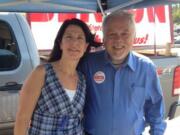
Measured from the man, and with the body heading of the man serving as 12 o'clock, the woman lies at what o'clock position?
The woman is roughly at 2 o'clock from the man.

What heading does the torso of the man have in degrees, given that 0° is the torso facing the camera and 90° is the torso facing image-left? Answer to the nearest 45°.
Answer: approximately 0°
